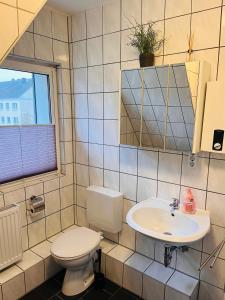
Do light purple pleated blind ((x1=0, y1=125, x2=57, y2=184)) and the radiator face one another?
no

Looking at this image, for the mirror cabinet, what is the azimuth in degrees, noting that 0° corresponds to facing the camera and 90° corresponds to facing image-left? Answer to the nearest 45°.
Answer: approximately 45°

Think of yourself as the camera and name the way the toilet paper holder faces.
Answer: facing the viewer and to the right of the viewer

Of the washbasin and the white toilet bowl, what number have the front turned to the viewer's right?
0

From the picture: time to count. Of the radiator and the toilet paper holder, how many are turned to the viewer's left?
0

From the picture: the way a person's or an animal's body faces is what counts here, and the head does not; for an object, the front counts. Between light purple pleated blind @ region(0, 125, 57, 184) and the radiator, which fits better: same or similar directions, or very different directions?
same or similar directions

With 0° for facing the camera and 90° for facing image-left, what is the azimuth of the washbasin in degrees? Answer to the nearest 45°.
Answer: approximately 45°

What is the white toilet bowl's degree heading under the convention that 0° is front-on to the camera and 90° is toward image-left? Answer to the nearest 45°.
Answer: approximately 45°

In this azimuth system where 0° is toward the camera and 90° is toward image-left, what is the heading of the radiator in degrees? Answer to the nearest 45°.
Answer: approximately 315°

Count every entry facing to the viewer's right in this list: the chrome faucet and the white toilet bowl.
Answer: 0

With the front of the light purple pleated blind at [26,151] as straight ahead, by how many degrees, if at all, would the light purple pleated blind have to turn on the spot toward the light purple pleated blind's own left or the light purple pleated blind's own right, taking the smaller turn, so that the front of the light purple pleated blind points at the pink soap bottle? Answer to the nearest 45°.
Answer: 0° — it already faces it

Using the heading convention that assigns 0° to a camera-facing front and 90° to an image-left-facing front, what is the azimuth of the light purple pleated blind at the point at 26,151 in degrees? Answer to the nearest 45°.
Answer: approximately 315°

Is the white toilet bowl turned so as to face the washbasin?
no

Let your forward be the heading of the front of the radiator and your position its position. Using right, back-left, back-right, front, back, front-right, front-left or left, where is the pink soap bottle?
front

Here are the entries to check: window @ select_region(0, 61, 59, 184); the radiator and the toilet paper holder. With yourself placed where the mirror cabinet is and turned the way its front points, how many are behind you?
0
